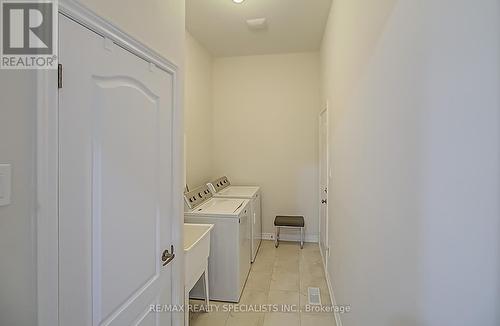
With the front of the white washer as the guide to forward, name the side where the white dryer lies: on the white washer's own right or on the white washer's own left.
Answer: on the white washer's own left

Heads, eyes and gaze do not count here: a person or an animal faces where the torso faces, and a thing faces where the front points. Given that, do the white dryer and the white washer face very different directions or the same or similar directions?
same or similar directions

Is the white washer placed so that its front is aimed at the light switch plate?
no

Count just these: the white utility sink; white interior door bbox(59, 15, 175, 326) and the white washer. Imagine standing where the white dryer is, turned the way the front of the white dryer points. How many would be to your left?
0

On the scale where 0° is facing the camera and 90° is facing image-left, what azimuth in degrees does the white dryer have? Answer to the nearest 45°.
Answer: approximately 270°

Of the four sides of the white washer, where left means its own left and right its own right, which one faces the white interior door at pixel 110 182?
right

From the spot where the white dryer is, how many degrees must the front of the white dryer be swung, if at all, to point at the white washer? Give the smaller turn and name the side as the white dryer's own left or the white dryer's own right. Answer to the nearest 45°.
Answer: approximately 90° to the white dryer's own right

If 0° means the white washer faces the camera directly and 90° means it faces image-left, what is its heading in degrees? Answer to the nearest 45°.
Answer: approximately 270°

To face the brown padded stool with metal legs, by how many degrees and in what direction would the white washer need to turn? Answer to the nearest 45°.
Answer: approximately 45° to its left

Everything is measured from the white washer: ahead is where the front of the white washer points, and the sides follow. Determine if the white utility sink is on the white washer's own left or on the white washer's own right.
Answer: on the white washer's own right

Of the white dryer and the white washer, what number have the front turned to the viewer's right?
2

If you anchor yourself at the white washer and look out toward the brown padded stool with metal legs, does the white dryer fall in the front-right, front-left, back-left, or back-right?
front-left

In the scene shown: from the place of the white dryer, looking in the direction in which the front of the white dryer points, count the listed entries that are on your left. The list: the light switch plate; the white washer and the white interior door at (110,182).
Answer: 0
